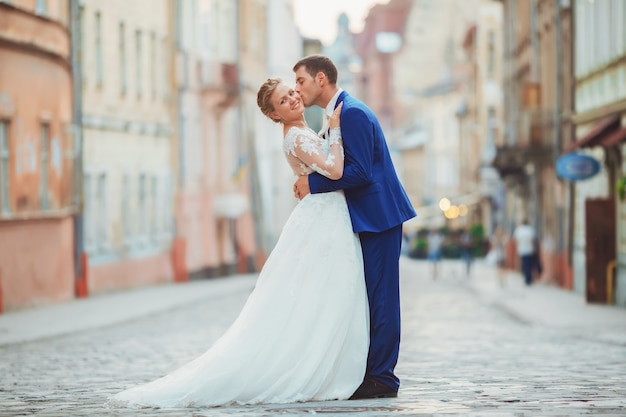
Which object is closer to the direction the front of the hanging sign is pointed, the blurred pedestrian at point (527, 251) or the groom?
the groom

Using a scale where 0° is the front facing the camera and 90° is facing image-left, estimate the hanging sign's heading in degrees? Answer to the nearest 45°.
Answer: approximately 0°

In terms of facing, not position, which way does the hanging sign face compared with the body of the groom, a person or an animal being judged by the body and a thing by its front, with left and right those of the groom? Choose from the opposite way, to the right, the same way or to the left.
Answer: to the left

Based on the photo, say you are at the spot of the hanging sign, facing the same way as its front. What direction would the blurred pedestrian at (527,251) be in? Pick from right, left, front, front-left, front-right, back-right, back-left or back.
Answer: back

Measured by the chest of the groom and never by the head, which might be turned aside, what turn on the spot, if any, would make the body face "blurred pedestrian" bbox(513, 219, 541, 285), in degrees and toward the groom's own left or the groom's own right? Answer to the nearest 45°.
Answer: approximately 90° to the groom's own right

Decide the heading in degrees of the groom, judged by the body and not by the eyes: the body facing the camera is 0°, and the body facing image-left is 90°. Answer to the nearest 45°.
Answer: approximately 90°

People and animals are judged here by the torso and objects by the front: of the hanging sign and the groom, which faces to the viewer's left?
the groom

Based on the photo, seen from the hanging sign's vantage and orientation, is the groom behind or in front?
in front

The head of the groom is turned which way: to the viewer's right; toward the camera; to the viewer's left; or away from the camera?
to the viewer's left
